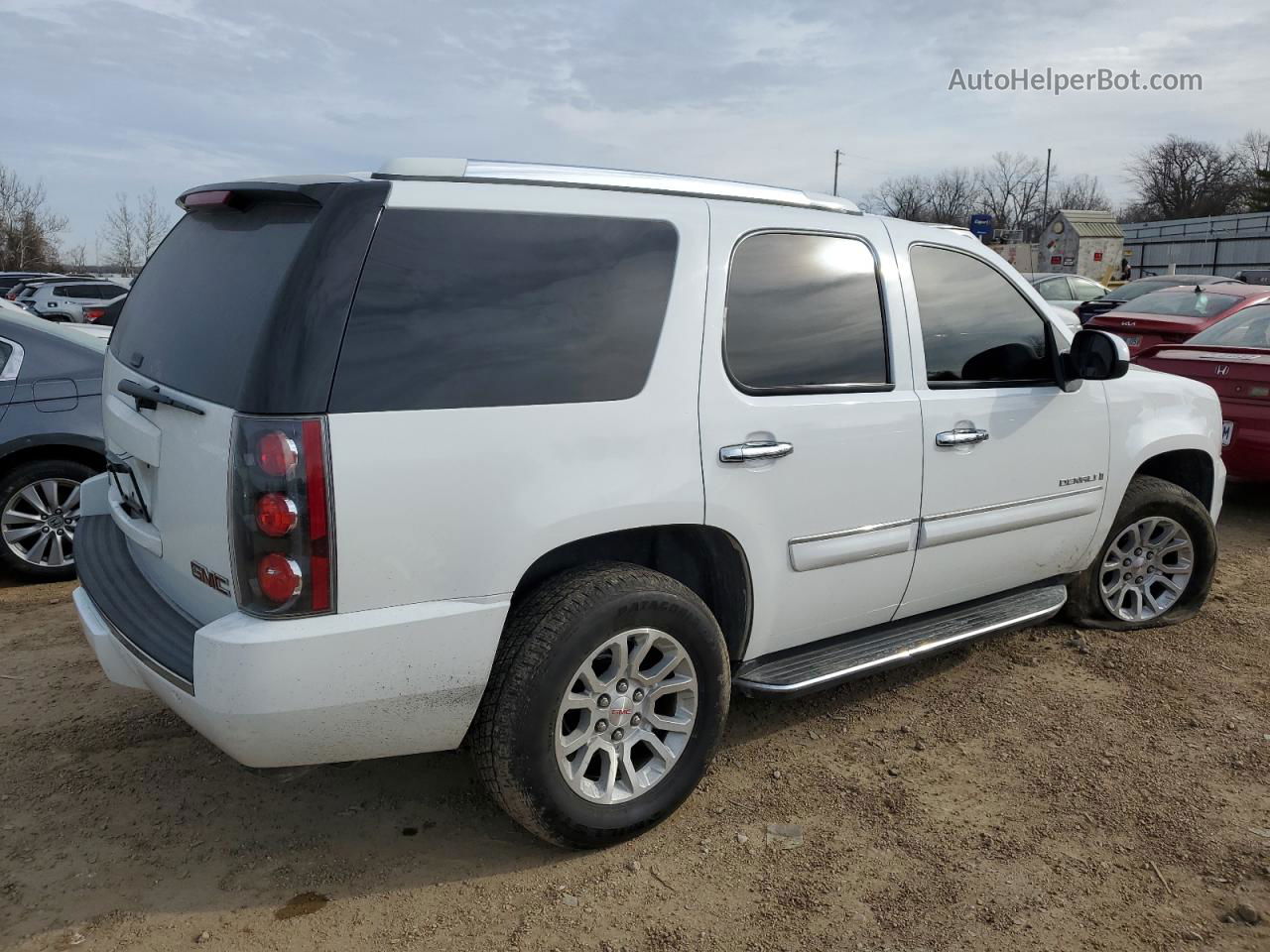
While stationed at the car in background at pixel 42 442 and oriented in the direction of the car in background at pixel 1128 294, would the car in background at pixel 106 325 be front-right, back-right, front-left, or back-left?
front-left

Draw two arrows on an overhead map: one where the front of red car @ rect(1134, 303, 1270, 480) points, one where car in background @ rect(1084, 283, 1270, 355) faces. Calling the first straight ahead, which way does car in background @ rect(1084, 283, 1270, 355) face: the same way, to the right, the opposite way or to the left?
the same way

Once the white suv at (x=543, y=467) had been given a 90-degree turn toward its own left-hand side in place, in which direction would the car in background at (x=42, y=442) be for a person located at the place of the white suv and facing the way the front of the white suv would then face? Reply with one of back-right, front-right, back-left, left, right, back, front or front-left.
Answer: front

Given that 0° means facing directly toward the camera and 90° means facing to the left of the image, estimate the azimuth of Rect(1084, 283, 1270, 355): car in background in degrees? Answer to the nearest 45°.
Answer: approximately 225°

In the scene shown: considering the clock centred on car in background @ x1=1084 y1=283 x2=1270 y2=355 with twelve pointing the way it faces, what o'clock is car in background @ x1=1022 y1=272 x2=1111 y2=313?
car in background @ x1=1022 y1=272 x2=1111 y2=313 is roughly at 10 o'clock from car in background @ x1=1084 y1=283 x2=1270 y2=355.

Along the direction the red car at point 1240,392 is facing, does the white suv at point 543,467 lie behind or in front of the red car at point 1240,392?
behind

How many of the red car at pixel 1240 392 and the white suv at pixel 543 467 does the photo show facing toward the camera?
0

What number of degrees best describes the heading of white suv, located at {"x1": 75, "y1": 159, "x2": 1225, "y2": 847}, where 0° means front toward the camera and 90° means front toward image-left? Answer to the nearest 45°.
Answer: approximately 225°

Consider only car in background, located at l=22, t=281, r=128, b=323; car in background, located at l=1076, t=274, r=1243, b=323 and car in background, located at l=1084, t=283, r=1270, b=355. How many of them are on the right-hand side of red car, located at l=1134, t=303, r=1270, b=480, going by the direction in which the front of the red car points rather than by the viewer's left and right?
0

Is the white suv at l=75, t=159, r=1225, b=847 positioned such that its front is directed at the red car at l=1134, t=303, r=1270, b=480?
yes

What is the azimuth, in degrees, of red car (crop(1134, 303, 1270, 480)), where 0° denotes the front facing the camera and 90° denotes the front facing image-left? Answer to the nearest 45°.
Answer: approximately 225°

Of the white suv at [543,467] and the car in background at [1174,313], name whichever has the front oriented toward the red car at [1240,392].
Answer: the white suv

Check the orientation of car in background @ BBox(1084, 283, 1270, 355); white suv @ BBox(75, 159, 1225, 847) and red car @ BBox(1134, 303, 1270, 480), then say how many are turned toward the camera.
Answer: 0
